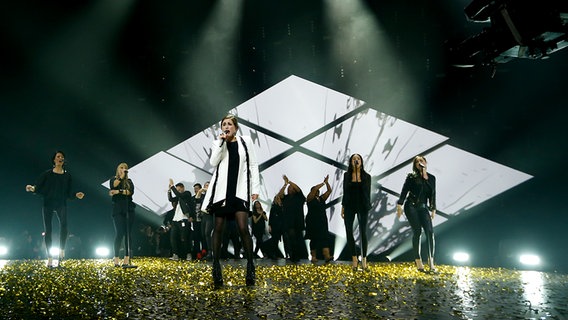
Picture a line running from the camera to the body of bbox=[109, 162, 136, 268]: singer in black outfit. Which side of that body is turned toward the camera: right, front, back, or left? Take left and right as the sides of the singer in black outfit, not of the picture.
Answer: front

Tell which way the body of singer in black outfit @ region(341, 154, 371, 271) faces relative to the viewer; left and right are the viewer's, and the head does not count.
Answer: facing the viewer

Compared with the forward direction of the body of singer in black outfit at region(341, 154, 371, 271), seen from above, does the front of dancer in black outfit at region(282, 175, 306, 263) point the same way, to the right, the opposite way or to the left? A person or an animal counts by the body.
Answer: the opposite way

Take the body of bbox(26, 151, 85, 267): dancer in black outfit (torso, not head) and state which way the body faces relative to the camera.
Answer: toward the camera

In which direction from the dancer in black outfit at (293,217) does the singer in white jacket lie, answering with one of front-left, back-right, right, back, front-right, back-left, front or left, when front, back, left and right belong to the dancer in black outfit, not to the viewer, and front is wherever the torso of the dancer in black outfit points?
back

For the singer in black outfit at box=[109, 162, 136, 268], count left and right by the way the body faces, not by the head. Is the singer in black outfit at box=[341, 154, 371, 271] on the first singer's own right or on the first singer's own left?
on the first singer's own left

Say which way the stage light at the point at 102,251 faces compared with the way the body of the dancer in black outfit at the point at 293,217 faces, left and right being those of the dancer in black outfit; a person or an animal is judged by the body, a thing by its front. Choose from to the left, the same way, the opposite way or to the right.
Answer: the opposite way

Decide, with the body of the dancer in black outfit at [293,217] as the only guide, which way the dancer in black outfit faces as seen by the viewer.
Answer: away from the camera
